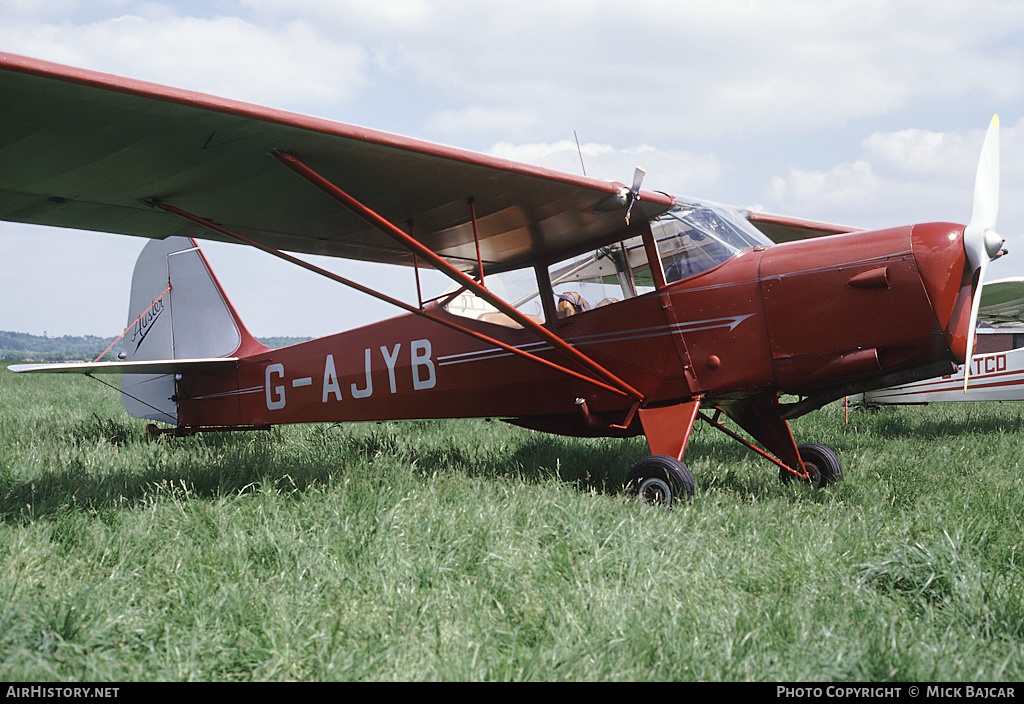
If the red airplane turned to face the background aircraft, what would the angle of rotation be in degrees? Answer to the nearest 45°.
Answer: approximately 90° to its left

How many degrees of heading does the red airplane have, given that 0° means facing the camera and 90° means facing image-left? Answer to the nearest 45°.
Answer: approximately 315°
